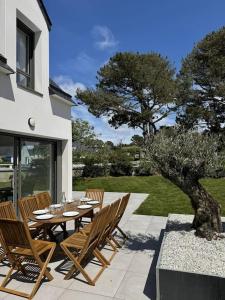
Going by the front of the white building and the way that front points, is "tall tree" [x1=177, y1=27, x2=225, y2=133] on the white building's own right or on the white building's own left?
on the white building's own left

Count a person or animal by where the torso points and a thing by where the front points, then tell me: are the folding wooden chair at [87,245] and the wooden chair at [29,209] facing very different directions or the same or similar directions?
very different directions

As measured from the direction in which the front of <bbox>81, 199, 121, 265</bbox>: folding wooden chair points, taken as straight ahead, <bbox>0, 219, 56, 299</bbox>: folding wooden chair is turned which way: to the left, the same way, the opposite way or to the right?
to the right

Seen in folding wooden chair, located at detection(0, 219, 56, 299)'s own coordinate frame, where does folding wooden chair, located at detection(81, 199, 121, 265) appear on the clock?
folding wooden chair, located at detection(81, 199, 121, 265) is roughly at 1 o'clock from folding wooden chair, located at detection(0, 219, 56, 299).

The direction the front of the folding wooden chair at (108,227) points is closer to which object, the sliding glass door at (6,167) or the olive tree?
the sliding glass door

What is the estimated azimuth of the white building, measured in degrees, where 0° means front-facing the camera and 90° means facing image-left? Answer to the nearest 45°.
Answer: approximately 315°

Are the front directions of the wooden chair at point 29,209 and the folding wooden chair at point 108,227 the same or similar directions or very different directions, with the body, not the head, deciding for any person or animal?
very different directions

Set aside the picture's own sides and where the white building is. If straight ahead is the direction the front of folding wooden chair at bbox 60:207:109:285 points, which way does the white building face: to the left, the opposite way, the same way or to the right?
the opposite way

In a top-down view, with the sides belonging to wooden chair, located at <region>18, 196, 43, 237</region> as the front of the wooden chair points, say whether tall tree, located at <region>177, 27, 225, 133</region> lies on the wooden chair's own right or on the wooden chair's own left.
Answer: on the wooden chair's own left

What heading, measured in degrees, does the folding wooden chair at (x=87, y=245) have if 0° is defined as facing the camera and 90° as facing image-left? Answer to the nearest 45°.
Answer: approximately 135°

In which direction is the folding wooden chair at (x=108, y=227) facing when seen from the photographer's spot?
facing away from the viewer and to the left of the viewer

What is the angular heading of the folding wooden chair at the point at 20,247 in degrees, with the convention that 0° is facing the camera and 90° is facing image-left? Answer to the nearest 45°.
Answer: approximately 225°

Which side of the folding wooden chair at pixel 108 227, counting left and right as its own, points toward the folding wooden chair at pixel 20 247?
left
